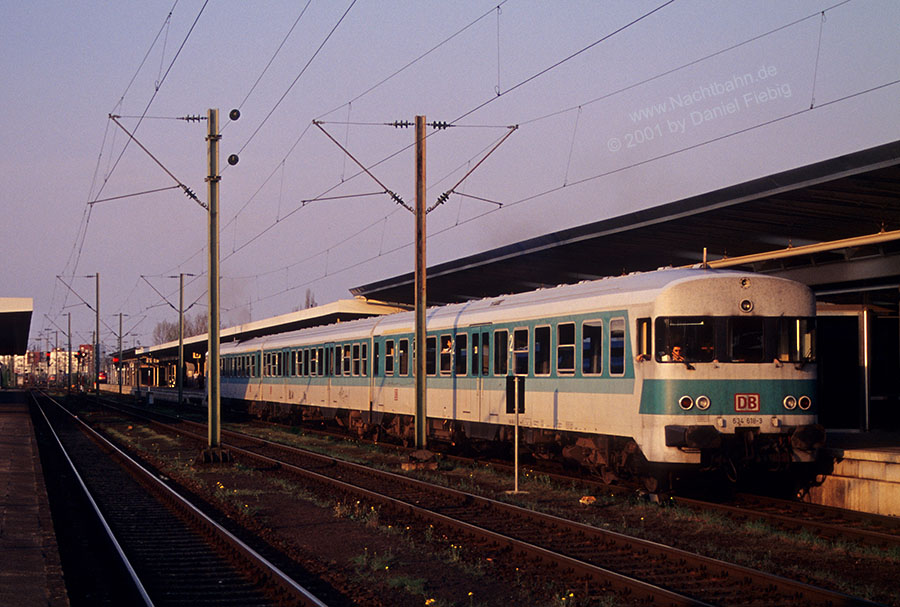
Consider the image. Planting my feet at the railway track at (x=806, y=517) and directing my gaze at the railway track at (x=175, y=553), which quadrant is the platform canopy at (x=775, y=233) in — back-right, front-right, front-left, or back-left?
back-right

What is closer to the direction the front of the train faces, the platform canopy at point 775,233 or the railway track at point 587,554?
the railway track

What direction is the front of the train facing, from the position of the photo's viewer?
facing the viewer and to the right of the viewer

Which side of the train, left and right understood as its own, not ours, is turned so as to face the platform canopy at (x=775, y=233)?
left

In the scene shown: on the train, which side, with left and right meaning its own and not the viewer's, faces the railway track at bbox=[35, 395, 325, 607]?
right
